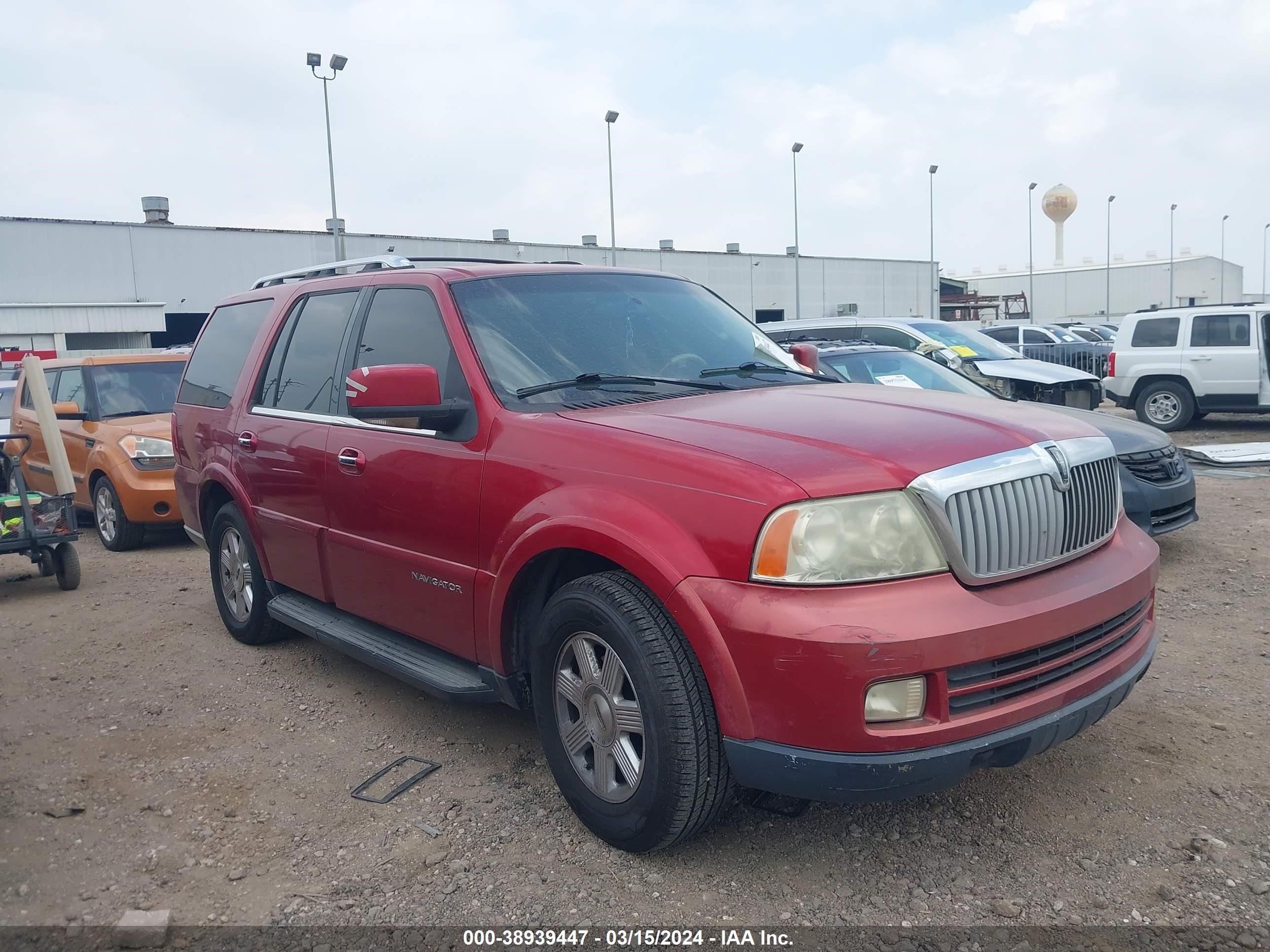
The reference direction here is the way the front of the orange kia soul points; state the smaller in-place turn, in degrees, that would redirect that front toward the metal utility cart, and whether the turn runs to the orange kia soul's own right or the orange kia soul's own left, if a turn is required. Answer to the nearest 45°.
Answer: approximately 45° to the orange kia soul's own right

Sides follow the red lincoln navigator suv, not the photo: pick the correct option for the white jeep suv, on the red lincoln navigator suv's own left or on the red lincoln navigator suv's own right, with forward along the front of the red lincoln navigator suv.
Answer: on the red lincoln navigator suv's own left

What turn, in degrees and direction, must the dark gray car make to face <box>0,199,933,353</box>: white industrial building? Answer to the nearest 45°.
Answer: approximately 180°

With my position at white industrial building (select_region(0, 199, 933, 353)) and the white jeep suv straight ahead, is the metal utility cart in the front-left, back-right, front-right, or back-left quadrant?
front-right

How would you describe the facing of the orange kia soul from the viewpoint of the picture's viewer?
facing the viewer and to the right of the viewer

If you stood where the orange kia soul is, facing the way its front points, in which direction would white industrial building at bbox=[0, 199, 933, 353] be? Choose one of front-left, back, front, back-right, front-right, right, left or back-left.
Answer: back-left
